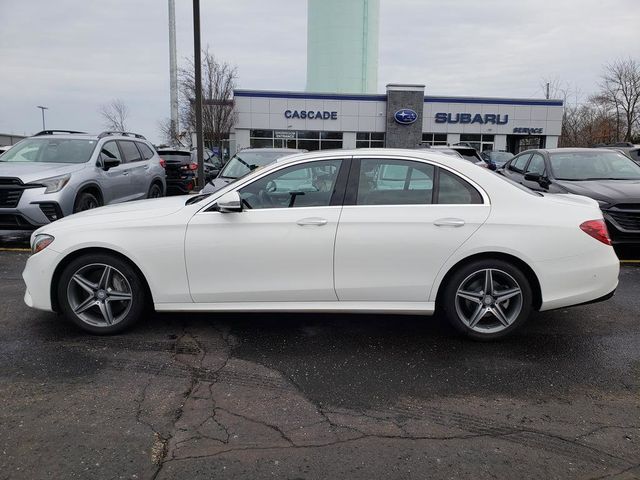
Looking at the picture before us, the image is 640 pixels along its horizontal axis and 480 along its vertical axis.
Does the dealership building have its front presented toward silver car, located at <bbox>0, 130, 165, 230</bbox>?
yes

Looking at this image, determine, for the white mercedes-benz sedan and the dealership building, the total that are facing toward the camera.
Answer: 1

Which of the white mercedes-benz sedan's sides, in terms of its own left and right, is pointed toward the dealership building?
right

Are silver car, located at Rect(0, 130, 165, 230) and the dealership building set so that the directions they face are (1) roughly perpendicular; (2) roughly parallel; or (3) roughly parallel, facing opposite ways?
roughly parallel

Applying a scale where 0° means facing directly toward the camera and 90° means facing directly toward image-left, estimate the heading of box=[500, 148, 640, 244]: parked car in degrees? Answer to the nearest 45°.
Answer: approximately 315°

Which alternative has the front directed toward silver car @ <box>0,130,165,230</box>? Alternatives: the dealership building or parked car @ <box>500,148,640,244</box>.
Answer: the dealership building

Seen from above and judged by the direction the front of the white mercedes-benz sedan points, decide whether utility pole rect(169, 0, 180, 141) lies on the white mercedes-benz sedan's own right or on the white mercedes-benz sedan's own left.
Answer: on the white mercedes-benz sedan's own right

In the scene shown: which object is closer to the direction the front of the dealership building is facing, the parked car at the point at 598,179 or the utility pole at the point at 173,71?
the parked car

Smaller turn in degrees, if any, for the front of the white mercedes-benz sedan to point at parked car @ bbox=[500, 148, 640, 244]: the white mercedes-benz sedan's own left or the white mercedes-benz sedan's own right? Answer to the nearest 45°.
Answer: approximately 135° to the white mercedes-benz sedan's own right

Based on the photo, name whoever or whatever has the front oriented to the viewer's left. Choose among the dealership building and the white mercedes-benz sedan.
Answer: the white mercedes-benz sedan

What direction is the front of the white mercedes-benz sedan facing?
to the viewer's left

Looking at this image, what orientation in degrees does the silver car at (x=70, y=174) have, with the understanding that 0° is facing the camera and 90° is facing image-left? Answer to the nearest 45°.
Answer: approximately 45°

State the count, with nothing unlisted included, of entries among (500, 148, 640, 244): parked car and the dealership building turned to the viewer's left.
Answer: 0

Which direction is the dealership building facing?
toward the camera

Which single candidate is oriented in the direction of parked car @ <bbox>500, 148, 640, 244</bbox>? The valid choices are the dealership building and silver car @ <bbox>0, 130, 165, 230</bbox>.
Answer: the dealership building

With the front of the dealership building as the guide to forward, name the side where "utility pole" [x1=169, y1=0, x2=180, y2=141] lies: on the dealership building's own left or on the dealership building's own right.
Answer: on the dealership building's own right

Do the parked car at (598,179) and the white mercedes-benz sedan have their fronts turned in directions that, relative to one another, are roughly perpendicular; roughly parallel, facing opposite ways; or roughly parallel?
roughly perpendicular

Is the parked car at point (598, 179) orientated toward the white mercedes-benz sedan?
no

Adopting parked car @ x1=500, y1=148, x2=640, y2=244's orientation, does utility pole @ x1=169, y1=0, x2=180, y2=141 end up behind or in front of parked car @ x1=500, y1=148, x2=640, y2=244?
behind

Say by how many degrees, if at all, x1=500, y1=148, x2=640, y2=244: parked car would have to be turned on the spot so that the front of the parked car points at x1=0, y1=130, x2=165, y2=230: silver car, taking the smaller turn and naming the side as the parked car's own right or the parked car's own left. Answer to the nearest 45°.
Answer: approximately 135° to the parked car's own right

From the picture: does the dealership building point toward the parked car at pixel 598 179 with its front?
yes
